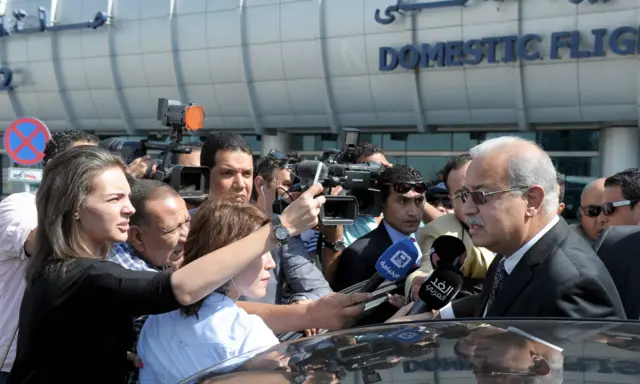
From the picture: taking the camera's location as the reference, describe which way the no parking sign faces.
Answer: facing the viewer

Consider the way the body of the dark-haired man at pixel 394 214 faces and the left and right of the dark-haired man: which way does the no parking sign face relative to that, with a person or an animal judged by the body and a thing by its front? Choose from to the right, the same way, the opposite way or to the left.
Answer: the same way

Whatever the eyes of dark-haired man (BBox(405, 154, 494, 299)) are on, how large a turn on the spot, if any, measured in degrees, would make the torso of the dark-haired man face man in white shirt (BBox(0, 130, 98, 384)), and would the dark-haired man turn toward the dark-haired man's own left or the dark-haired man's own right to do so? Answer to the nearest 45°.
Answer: approximately 90° to the dark-haired man's own right

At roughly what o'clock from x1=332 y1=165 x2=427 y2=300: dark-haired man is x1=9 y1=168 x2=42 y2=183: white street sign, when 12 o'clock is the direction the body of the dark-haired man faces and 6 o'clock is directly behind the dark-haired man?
The white street sign is roughly at 6 o'clock from the dark-haired man.

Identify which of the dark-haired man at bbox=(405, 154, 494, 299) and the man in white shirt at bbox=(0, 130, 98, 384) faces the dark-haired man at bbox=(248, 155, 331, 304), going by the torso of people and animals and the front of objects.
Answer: the man in white shirt

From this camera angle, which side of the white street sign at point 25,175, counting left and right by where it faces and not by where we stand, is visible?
front

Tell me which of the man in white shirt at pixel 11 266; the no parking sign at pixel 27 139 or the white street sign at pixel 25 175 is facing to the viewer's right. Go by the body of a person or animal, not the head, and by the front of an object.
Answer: the man in white shirt

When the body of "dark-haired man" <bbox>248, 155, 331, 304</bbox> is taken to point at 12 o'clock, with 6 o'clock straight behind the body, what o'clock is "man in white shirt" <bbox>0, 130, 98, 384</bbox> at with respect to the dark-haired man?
The man in white shirt is roughly at 4 o'clock from the dark-haired man.

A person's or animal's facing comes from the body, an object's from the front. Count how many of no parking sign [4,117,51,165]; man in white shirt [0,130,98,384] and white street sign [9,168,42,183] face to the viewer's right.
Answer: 1

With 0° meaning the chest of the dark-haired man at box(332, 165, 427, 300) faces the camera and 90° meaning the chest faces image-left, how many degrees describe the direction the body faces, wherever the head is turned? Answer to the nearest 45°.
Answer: approximately 315°

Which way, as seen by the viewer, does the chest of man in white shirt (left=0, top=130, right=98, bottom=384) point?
to the viewer's right

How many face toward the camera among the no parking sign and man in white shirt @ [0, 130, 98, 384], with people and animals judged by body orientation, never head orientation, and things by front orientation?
1

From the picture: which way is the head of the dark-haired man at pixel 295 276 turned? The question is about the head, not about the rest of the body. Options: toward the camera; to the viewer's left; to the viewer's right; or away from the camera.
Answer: to the viewer's right

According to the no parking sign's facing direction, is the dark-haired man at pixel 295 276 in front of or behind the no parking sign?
in front

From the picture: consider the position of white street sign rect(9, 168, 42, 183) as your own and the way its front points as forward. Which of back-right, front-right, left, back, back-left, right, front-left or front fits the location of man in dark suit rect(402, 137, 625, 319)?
front
